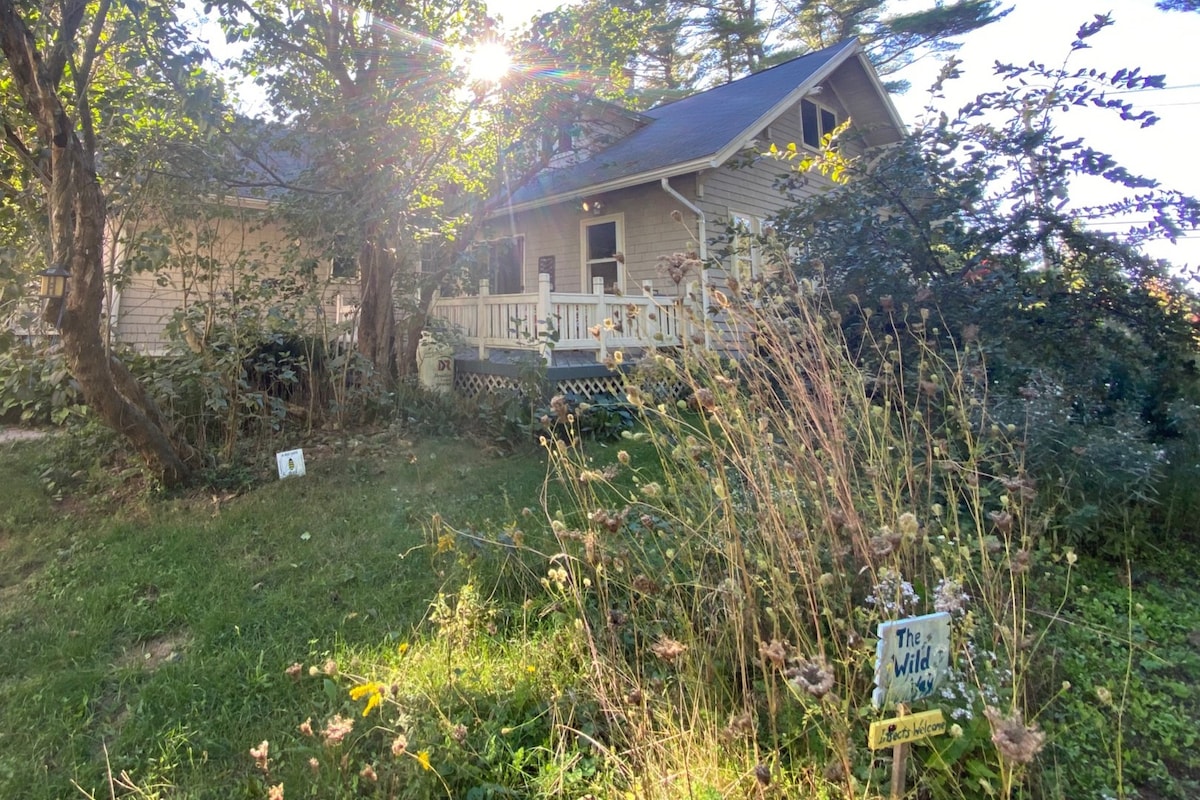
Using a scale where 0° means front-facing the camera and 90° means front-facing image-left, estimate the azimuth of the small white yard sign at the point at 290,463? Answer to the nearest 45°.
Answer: approximately 0°

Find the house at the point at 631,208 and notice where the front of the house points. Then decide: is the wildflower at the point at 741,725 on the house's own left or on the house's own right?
on the house's own left

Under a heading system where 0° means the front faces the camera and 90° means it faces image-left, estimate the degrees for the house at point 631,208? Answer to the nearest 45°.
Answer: approximately 45°

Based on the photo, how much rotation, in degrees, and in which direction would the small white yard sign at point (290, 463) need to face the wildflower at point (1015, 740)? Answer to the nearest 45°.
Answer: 0° — it already faces it

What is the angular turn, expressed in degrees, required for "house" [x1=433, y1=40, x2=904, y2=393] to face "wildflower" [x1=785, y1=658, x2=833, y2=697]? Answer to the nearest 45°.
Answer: approximately 45° to its left

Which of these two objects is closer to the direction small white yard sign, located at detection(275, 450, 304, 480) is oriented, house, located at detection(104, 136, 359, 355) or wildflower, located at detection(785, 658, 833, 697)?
the wildflower
